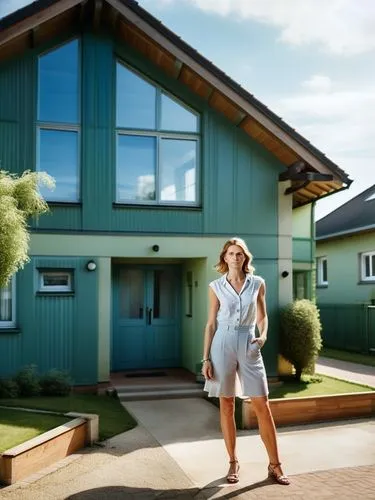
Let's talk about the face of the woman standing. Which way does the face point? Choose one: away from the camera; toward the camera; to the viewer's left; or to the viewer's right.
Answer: toward the camera

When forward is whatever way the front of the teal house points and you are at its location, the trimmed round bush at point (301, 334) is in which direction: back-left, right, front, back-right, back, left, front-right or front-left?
left

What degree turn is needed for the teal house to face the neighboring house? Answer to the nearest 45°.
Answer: approximately 135° to its left

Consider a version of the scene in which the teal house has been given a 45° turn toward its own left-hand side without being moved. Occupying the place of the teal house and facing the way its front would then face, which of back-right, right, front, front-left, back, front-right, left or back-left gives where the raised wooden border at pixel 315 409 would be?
front

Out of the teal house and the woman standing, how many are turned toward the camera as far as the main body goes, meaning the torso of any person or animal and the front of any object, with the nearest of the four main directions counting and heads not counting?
2

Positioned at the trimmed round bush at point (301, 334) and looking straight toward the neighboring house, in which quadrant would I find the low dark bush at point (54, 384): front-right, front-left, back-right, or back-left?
back-left

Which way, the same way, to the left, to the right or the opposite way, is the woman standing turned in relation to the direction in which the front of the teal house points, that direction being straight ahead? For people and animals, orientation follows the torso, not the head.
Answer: the same way

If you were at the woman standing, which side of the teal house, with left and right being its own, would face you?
front

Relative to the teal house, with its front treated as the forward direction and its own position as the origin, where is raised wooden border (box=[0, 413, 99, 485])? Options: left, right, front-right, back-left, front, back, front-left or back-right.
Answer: front

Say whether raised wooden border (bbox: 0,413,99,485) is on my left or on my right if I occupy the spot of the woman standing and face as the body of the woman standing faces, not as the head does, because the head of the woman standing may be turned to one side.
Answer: on my right

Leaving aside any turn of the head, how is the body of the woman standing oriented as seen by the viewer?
toward the camera
